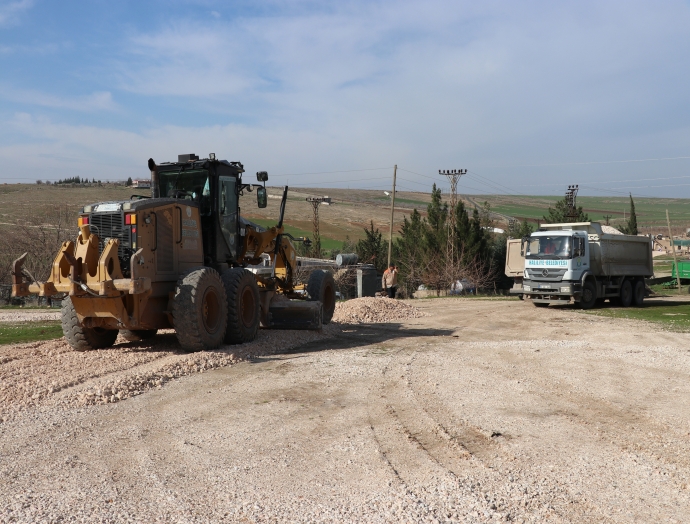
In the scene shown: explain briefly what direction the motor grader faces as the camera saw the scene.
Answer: facing away from the viewer and to the right of the viewer

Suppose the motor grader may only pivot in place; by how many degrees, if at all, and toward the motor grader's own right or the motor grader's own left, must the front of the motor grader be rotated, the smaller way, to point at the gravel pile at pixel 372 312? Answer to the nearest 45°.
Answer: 0° — it already faces it

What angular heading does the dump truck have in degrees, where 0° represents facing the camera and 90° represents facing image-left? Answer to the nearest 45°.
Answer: approximately 45°

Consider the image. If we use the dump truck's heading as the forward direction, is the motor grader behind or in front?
in front

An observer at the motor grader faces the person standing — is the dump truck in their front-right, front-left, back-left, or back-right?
front-right

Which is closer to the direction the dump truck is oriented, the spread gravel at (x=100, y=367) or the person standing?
the spread gravel

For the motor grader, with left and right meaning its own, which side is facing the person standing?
front

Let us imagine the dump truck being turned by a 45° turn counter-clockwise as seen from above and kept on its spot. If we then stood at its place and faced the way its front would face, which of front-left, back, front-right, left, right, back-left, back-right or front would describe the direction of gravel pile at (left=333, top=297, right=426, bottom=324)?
front-right
